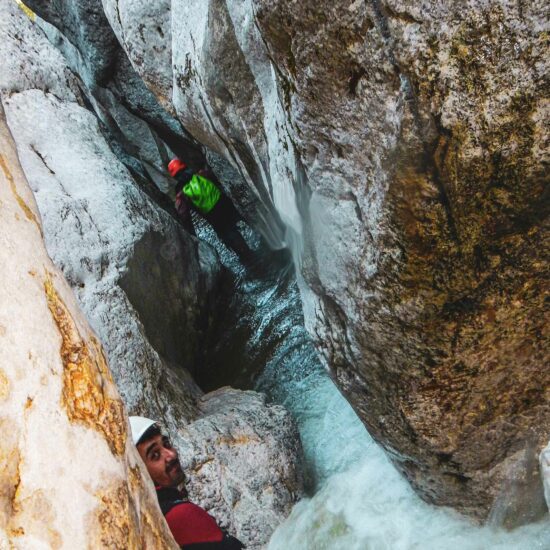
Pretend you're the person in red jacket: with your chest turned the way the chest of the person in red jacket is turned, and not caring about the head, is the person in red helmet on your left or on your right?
on your left

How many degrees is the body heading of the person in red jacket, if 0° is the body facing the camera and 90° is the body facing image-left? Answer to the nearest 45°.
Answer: approximately 315°

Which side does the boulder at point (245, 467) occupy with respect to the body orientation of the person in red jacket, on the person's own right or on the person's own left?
on the person's own left
